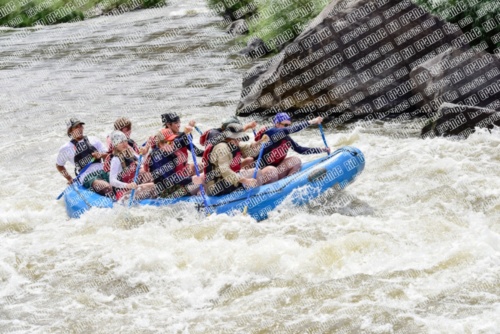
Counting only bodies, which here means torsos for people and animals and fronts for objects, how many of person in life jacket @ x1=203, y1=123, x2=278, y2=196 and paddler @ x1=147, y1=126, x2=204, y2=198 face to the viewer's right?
2

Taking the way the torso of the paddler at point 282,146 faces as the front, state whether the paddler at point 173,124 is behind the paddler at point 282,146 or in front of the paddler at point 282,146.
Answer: behind

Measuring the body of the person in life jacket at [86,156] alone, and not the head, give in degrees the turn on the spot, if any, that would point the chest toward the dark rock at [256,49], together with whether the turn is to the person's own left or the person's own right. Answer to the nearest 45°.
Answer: approximately 90° to the person's own left

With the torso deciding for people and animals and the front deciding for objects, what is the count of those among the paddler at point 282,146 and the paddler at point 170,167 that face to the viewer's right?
2

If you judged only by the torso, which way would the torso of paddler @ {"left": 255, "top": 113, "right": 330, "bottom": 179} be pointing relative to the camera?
to the viewer's right

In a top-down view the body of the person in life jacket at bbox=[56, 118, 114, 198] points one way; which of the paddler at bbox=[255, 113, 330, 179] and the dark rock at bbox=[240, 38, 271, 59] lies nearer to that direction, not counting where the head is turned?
the paddler

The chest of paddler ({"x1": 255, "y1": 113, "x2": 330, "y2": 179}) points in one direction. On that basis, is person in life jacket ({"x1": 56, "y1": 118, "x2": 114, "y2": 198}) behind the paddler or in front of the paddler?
behind

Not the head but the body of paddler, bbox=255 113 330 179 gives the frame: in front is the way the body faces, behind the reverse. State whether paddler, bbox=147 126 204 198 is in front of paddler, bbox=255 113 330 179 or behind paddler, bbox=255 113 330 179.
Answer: behind

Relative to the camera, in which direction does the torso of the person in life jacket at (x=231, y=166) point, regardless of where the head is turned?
to the viewer's right

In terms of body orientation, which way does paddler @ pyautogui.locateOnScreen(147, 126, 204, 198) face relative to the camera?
to the viewer's right

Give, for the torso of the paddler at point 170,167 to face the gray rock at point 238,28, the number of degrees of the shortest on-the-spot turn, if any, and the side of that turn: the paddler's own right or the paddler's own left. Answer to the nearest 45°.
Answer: approximately 90° to the paddler's own left

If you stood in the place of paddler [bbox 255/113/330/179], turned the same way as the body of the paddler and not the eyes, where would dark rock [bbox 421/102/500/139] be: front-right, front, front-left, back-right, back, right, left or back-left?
front-left
